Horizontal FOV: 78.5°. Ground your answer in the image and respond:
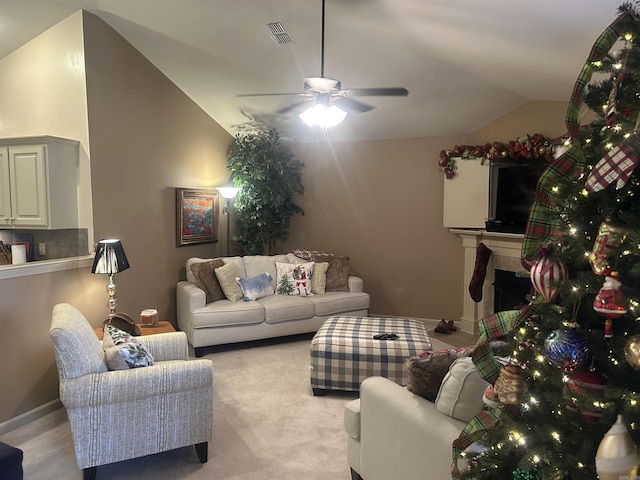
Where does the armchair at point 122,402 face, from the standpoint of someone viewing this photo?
facing to the right of the viewer

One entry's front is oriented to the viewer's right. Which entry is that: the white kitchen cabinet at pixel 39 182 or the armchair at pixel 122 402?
the armchair

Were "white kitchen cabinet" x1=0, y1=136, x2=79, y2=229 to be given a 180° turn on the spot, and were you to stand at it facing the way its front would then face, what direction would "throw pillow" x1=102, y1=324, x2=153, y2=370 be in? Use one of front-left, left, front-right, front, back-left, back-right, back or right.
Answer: back-right

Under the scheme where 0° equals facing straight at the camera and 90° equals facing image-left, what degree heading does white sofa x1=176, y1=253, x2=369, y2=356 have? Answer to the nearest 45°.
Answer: approximately 315°

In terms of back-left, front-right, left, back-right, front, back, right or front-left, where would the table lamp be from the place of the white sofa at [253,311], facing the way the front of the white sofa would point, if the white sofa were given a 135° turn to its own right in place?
front-left

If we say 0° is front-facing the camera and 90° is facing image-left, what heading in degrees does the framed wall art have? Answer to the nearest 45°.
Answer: approximately 315°

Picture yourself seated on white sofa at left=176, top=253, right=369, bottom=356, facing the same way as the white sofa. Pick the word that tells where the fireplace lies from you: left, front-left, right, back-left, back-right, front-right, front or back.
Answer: front-left

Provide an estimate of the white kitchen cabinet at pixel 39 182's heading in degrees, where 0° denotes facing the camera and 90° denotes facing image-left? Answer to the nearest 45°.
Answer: approximately 45°

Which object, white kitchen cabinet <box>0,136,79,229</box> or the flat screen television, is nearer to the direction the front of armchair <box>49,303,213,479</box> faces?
the flat screen television

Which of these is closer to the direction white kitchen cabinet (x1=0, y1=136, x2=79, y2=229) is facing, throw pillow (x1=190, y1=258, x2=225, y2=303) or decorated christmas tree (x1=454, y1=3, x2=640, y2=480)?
the decorated christmas tree

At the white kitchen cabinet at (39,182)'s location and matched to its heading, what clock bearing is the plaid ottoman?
The plaid ottoman is roughly at 9 o'clock from the white kitchen cabinet.

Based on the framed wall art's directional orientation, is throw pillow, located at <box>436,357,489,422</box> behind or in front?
in front

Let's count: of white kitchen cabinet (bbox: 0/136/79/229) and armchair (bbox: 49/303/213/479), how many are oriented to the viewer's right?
1
